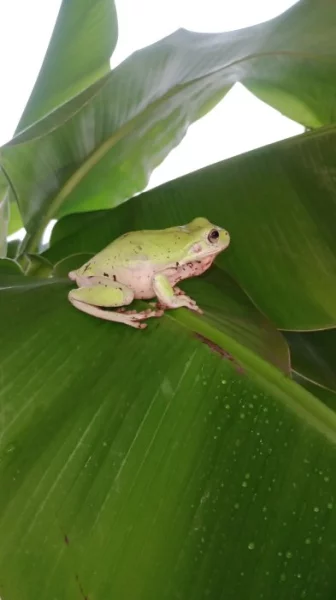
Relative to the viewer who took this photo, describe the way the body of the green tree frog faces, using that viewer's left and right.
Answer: facing to the right of the viewer
